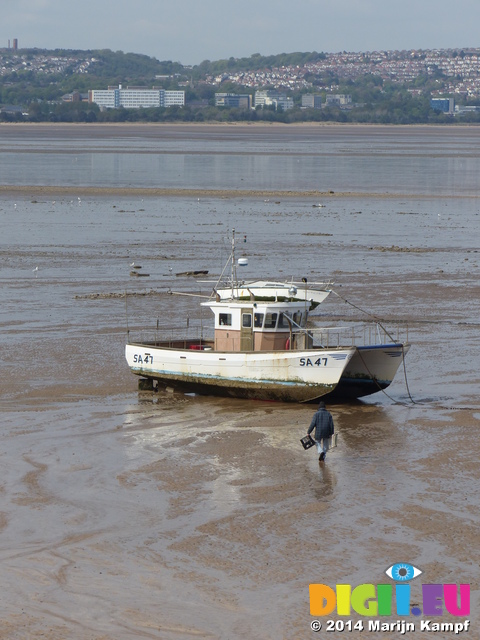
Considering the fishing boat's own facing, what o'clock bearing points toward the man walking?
The man walking is roughly at 1 o'clock from the fishing boat.

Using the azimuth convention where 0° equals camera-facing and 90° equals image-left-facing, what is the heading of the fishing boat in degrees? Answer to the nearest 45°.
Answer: approximately 315°
